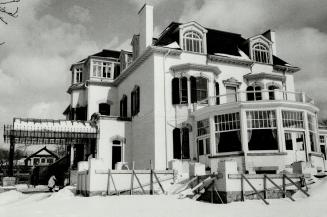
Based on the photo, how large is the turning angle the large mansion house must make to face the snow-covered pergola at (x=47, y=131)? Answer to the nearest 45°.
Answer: approximately 135° to its right

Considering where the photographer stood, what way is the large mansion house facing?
facing the viewer and to the right of the viewer
